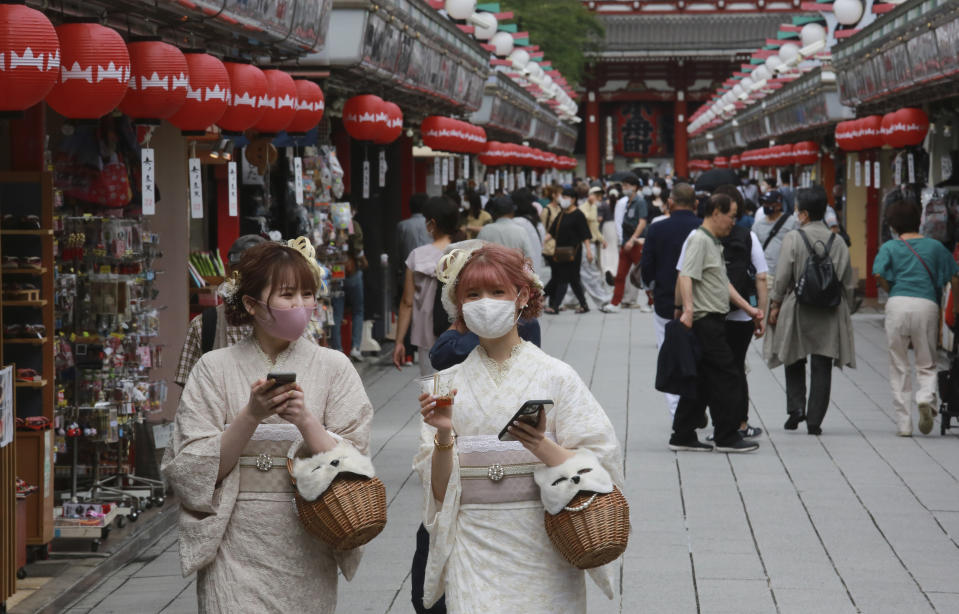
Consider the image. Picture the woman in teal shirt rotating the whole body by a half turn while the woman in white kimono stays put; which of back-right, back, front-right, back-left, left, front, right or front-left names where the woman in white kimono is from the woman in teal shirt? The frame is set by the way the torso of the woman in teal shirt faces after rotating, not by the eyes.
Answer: front

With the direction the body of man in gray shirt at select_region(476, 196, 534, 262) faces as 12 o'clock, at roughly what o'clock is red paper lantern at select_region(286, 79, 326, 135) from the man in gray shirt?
The red paper lantern is roughly at 8 o'clock from the man in gray shirt.

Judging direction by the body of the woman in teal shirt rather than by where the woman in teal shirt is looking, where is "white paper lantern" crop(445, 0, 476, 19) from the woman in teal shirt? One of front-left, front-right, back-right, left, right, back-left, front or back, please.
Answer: front-left

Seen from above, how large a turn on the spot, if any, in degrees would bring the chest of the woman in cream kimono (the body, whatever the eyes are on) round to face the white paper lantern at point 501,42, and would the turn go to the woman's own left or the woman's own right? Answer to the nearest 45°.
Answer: approximately 180°

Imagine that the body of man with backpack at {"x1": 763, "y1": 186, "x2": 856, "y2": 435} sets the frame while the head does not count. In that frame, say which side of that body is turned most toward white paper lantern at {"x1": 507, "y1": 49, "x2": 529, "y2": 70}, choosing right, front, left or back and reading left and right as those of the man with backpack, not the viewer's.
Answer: front

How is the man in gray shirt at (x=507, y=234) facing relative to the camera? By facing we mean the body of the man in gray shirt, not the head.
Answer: away from the camera

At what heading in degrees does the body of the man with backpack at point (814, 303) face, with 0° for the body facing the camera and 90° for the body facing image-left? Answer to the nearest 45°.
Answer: approximately 180°

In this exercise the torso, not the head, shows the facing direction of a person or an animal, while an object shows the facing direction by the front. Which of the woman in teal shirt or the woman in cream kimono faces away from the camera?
the woman in teal shirt

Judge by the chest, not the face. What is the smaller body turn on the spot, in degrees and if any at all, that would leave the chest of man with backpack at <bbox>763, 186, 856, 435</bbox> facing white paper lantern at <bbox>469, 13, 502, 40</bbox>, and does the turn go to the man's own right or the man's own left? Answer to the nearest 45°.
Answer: approximately 45° to the man's own left

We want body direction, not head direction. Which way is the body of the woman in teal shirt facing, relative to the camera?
away from the camera

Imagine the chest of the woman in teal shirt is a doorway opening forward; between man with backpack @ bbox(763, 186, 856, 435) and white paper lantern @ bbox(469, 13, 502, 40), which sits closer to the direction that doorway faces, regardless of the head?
the white paper lantern

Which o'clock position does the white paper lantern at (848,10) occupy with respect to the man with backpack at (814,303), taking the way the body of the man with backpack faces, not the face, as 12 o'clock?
The white paper lantern is roughly at 12 o'clock from the man with backpack.

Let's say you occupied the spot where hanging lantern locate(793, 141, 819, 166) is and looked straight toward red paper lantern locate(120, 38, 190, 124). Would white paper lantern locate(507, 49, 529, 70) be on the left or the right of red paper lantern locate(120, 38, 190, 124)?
right

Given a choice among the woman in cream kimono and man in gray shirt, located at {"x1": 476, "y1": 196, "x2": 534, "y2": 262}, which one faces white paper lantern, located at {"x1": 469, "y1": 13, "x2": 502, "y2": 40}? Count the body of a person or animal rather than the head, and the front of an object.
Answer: the man in gray shirt

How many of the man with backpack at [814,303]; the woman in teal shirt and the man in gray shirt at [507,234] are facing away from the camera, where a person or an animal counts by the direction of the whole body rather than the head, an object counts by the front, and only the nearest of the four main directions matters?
3
